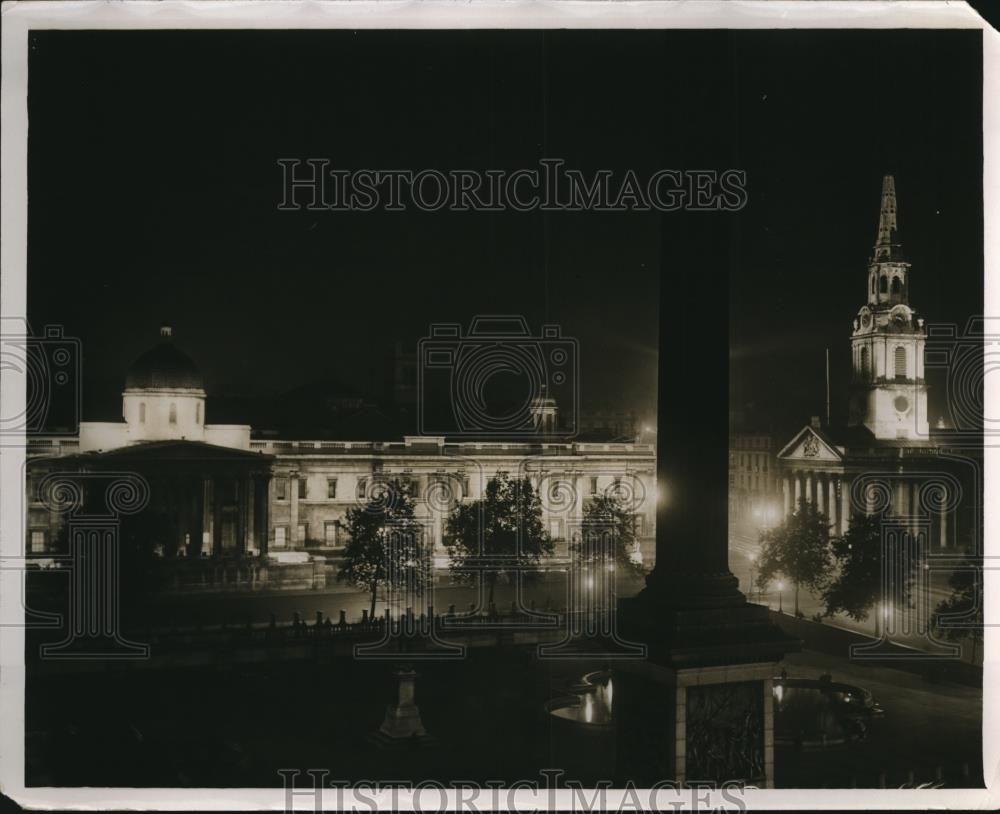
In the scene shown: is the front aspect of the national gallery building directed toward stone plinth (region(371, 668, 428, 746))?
yes

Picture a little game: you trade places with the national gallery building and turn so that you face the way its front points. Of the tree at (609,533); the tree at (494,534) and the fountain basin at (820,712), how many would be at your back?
0

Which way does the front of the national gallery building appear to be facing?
toward the camera

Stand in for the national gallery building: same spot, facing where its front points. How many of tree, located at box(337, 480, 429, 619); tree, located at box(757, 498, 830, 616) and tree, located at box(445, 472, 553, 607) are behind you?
0

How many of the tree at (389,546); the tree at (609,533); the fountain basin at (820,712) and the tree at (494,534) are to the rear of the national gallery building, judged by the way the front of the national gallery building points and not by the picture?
0

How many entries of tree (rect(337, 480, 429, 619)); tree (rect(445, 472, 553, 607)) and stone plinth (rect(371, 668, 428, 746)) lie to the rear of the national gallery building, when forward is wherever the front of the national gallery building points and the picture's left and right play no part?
0

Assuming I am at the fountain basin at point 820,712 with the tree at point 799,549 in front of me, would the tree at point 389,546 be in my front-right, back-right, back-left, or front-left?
front-left

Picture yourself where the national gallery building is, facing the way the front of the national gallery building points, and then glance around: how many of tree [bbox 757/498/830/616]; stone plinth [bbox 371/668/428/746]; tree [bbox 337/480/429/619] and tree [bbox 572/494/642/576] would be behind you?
0

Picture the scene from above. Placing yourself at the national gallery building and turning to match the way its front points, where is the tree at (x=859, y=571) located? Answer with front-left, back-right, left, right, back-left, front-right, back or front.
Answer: front-left

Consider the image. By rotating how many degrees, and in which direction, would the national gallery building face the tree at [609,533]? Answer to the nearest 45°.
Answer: approximately 45° to its left

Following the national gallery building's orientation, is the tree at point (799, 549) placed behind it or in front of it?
in front

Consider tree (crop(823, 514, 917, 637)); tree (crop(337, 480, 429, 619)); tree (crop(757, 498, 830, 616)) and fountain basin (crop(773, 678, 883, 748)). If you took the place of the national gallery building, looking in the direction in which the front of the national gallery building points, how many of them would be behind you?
0

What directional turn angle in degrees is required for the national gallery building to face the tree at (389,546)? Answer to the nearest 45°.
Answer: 0° — it already faces it
